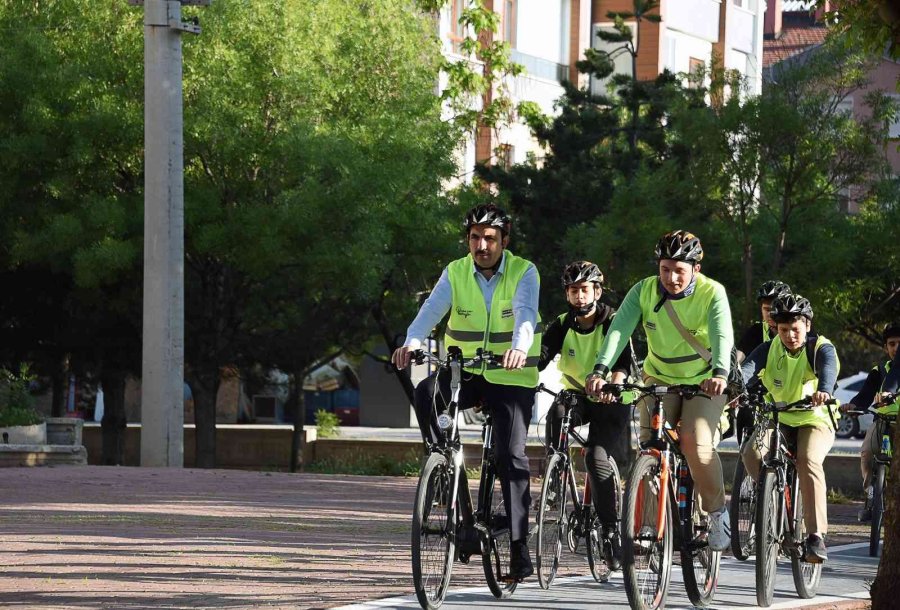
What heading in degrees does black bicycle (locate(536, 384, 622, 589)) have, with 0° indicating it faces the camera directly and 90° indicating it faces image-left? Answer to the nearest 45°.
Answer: approximately 45°

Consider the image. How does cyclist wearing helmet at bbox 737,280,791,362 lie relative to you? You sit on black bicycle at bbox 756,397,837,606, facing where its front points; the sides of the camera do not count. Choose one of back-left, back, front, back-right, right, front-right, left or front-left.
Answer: back

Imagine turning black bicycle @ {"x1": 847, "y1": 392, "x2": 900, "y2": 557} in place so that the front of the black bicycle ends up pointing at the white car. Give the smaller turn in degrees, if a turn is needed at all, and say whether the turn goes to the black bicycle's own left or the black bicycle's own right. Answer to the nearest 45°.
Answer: approximately 180°

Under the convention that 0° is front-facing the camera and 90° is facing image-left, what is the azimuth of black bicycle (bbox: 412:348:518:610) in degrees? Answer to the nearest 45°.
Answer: approximately 45°

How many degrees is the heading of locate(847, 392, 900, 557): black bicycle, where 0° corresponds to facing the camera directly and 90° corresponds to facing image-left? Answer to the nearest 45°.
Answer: approximately 0°

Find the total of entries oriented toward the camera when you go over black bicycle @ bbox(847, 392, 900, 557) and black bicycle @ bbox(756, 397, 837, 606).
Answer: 2

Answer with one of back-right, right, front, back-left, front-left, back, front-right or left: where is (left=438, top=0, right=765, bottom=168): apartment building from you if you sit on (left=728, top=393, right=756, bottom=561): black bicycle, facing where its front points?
back-right
